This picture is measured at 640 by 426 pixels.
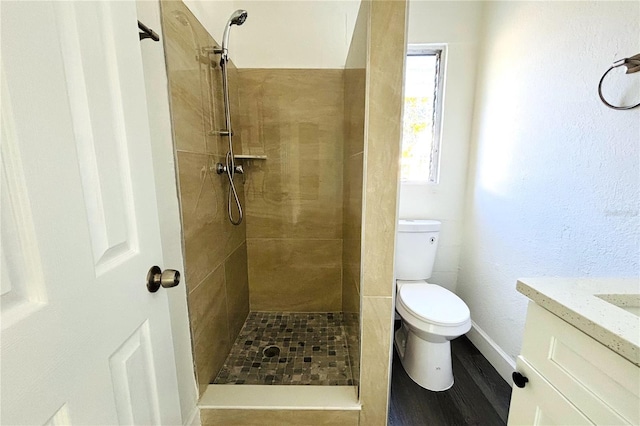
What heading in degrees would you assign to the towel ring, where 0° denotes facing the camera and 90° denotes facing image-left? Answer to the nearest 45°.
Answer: approximately 45°

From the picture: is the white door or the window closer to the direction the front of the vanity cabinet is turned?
the white door

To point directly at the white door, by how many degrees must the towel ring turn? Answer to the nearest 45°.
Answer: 0° — it already faces it

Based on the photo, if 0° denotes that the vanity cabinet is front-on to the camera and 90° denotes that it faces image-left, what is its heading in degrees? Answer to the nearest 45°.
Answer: approximately 45°

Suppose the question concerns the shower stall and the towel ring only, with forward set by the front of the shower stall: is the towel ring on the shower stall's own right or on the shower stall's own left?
on the shower stall's own left

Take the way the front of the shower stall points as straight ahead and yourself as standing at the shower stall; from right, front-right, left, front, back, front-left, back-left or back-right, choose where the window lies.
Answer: left
